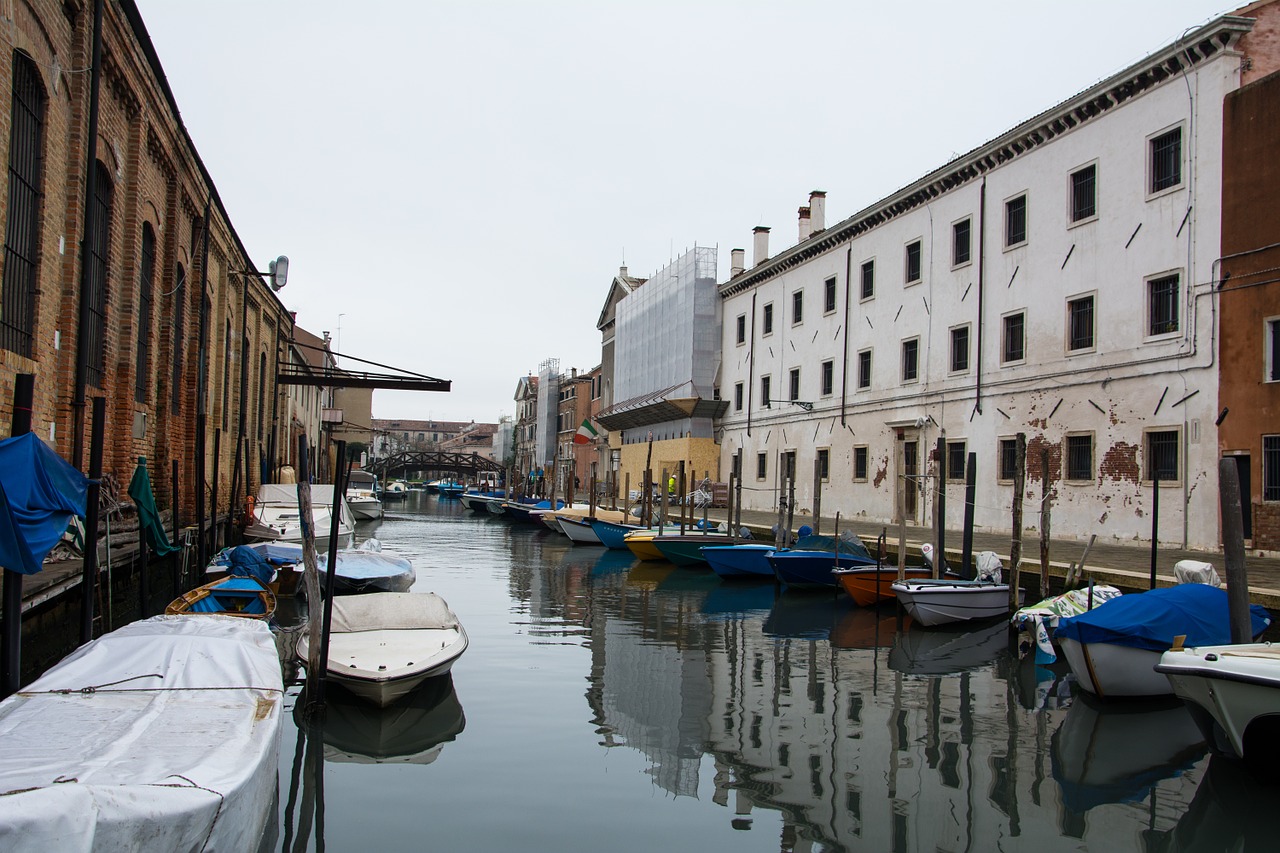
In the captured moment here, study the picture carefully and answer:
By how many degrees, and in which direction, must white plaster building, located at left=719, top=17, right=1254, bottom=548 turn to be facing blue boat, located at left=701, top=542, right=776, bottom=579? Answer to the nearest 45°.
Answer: approximately 45° to its right

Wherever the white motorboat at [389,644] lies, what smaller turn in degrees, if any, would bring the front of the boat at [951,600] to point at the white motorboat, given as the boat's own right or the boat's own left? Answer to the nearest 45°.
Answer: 0° — it already faces it

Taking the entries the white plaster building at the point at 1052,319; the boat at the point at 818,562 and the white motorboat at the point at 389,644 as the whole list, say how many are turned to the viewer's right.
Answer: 0

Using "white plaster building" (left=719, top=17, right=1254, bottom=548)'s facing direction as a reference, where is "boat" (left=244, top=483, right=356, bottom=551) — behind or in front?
in front

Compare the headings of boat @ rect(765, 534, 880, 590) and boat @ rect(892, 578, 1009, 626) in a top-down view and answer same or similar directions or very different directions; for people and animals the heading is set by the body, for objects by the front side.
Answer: same or similar directions

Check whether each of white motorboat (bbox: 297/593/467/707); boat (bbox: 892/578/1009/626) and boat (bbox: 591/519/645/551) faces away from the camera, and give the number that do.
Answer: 0

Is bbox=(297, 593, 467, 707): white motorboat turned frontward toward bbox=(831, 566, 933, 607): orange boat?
no

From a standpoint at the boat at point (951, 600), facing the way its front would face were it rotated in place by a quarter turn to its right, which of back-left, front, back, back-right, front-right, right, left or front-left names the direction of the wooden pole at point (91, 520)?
left

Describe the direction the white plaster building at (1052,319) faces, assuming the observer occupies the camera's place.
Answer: facing the viewer and to the left of the viewer

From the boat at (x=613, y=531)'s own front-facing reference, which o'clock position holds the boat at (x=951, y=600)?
the boat at (x=951, y=600) is roughly at 10 o'clock from the boat at (x=613, y=531).

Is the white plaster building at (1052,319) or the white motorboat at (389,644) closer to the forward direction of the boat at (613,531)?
the white motorboat

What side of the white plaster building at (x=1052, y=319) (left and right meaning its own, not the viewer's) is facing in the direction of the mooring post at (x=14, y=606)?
front

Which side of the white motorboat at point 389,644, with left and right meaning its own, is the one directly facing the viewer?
front

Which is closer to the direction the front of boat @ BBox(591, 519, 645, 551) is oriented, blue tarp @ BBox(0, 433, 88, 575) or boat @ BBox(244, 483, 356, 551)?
the boat

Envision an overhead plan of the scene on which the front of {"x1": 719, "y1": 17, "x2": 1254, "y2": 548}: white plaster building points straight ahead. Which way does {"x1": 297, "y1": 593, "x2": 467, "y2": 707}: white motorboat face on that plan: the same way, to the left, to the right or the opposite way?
to the left

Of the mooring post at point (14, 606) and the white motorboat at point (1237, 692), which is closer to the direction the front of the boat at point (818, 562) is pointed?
the mooring post

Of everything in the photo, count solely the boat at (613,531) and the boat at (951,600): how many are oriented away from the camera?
0

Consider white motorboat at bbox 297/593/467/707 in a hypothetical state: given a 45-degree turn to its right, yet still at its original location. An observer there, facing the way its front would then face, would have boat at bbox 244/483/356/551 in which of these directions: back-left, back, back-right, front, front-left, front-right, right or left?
back-right
